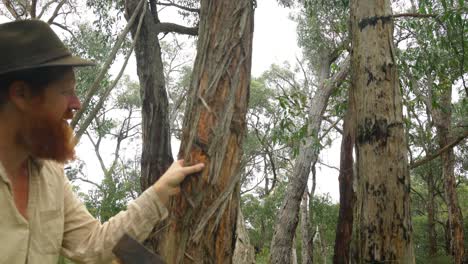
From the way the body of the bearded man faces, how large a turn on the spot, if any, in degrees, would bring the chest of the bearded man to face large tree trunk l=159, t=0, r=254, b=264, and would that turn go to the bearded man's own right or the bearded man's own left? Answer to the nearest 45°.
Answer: approximately 45° to the bearded man's own left

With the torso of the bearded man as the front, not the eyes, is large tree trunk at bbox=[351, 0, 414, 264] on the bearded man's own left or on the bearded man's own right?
on the bearded man's own left

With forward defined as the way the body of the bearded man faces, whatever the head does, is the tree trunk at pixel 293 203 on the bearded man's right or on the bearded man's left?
on the bearded man's left

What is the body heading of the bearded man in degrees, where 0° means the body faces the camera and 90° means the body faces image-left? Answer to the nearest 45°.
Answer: approximately 315°

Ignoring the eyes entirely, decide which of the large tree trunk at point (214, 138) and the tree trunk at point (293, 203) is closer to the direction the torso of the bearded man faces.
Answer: the large tree trunk

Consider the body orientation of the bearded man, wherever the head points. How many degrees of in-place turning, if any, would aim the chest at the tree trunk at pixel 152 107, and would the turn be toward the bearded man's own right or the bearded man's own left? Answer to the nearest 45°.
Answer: approximately 135° to the bearded man's own left

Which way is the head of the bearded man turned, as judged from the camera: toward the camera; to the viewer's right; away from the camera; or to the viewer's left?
to the viewer's right

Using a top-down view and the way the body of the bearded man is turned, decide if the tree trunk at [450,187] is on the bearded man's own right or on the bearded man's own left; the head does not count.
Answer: on the bearded man's own left
